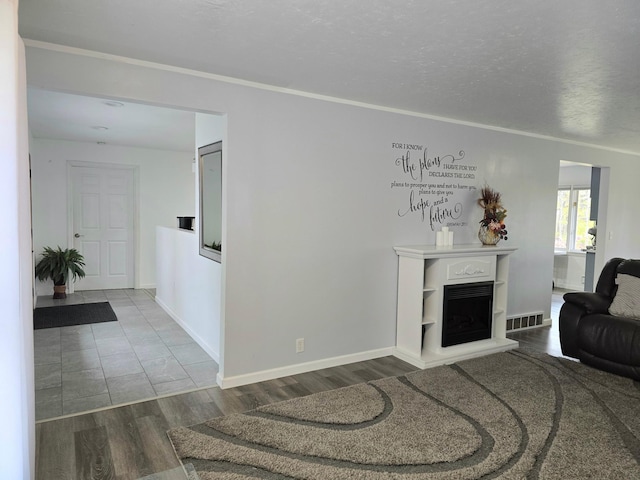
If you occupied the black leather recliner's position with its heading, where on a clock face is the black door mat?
The black door mat is roughly at 1 o'clock from the black leather recliner.

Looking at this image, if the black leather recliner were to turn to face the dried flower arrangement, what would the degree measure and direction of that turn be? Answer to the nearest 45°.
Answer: approximately 45° to its right

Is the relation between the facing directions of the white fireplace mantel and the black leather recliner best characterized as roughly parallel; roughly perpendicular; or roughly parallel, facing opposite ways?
roughly perpendicular

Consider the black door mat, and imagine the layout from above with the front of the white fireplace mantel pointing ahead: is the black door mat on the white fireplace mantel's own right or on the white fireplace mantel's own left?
on the white fireplace mantel's own right

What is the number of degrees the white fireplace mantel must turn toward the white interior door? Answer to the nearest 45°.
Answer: approximately 135° to its right

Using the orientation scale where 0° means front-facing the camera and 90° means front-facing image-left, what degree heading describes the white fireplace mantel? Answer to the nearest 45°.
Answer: approximately 315°

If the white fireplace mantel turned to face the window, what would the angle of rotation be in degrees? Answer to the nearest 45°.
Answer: approximately 90° to its left

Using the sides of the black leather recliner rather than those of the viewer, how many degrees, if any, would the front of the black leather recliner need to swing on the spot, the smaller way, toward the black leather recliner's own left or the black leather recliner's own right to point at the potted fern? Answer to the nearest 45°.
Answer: approximately 45° to the black leather recliner's own right

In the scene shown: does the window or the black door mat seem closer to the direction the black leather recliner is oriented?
the black door mat

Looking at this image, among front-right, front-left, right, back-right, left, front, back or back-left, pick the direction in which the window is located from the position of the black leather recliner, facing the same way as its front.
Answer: back-right

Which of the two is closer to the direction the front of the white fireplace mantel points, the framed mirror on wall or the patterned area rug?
the patterned area rug
